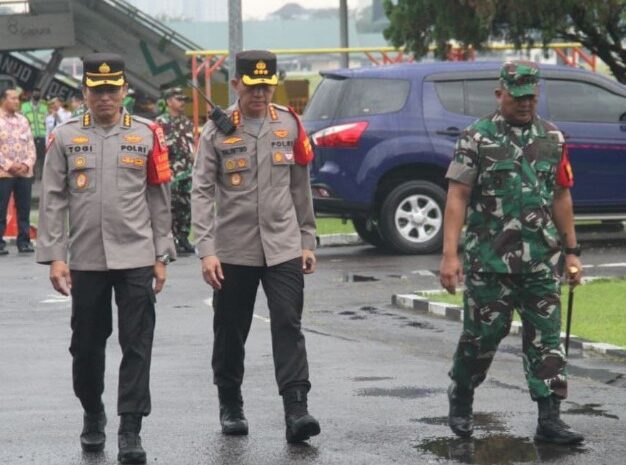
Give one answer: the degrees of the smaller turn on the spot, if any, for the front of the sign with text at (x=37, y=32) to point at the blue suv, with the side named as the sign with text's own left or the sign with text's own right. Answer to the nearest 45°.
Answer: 0° — it already faces it

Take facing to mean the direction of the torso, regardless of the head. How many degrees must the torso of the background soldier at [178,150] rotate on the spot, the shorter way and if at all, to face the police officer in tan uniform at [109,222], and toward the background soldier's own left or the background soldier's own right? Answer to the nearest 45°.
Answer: approximately 45° to the background soldier's own right

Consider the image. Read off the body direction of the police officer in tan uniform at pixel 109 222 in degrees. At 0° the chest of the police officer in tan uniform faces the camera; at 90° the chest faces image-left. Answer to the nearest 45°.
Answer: approximately 0°

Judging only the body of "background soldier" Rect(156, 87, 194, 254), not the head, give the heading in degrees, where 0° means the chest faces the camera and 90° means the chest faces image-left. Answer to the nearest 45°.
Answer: approximately 315°

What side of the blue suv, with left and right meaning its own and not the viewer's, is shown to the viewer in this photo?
right

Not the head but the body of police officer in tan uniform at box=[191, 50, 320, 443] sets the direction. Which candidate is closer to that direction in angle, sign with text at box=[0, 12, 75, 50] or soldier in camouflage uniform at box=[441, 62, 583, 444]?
the soldier in camouflage uniform

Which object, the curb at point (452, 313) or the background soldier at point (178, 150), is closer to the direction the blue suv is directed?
the curb

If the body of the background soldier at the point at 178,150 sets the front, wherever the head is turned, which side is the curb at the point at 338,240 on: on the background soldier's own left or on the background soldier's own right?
on the background soldier's own left

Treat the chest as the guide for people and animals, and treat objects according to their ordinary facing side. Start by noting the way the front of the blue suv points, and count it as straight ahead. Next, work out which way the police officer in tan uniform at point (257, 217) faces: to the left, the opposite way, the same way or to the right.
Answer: to the right

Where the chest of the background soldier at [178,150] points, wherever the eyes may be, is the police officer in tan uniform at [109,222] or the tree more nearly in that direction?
the police officer in tan uniform

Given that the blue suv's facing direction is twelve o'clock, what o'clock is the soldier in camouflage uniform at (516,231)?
The soldier in camouflage uniform is roughly at 3 o'clock from the blue suv.
